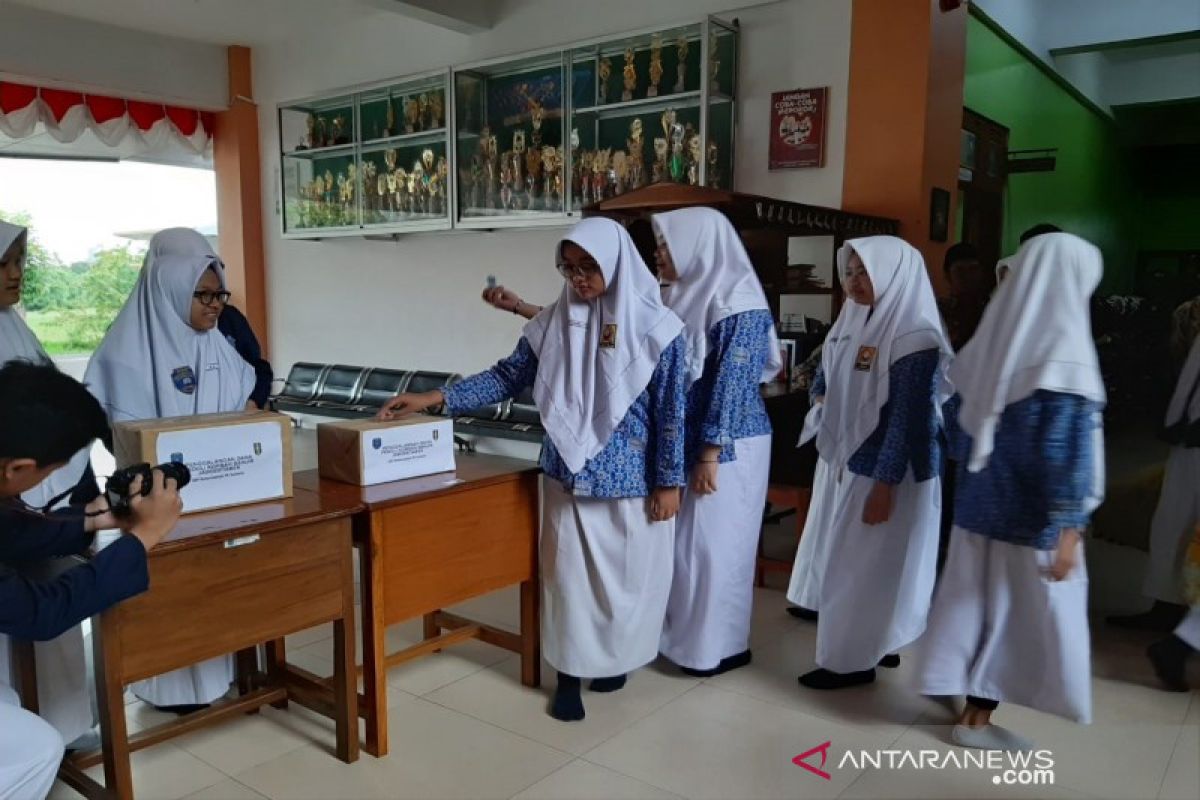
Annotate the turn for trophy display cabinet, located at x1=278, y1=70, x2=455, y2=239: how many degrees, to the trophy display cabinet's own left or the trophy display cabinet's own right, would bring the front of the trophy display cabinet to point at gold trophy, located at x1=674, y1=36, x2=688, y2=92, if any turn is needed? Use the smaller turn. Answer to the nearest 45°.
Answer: approximately 90° to the trophy display cabinet's own left

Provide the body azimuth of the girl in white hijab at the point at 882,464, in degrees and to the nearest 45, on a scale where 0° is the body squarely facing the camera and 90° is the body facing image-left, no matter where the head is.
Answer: approximately 45°

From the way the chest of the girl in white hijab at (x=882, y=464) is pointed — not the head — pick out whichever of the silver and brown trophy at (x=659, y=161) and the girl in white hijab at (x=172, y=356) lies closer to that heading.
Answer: the girl in white hijab

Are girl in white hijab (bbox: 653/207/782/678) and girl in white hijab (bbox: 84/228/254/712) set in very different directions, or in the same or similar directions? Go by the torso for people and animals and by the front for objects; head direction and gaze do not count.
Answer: very different directions

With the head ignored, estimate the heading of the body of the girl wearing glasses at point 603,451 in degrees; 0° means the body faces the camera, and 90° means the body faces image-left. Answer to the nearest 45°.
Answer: approximately 45°

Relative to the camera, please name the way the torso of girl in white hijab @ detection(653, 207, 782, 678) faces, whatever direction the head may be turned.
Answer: to the viewer's left

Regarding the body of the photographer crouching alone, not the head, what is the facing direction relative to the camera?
to the viewer's right

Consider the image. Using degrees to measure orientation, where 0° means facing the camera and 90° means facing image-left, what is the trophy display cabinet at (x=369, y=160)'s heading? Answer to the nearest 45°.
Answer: approximately 45°

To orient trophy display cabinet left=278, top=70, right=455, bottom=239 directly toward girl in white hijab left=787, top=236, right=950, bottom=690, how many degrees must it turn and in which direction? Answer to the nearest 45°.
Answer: approximately 45° to its left

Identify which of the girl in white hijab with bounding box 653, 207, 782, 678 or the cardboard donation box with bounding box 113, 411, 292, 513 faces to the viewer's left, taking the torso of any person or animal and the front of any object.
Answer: the girl in white hijab
